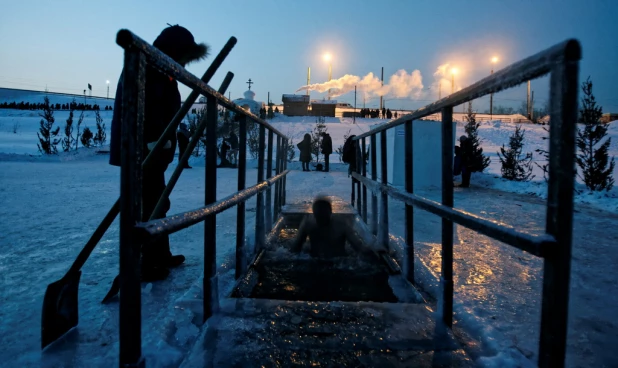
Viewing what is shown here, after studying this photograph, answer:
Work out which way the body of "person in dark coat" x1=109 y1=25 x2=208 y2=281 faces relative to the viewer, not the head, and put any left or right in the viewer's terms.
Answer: facing to the right of the viewer

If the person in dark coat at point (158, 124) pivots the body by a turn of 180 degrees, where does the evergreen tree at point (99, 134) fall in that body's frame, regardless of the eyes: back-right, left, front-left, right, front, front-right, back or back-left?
right

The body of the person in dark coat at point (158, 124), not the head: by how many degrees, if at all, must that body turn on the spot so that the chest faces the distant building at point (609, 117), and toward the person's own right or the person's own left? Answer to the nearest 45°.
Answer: approximately 45° to the person's own left

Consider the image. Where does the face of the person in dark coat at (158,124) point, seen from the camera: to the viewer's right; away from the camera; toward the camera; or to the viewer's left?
to the viewer's right
